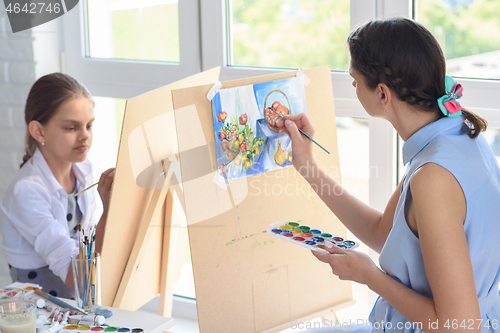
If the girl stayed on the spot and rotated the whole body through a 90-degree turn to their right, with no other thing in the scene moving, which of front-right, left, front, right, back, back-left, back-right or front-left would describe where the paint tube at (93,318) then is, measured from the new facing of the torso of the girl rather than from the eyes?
front-left

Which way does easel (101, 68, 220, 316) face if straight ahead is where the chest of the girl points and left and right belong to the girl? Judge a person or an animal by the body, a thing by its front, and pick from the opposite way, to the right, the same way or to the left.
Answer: the opposite way

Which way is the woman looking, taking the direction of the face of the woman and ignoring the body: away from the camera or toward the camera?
away from the camera

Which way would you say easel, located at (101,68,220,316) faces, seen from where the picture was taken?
facing away from the viewer and to the left of the viewer

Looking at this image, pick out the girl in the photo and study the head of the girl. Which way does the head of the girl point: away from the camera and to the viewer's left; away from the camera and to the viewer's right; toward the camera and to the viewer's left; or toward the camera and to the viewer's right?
toward the camera and to the viewer's right

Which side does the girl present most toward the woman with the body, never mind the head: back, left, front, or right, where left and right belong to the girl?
front

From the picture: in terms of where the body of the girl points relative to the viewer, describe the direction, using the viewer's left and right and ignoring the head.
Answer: facing the viewer and to the right of the viewer

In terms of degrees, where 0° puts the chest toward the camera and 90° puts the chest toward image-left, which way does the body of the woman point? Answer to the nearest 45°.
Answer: approximately 135°

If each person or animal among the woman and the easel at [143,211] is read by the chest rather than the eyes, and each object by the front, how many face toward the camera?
0
